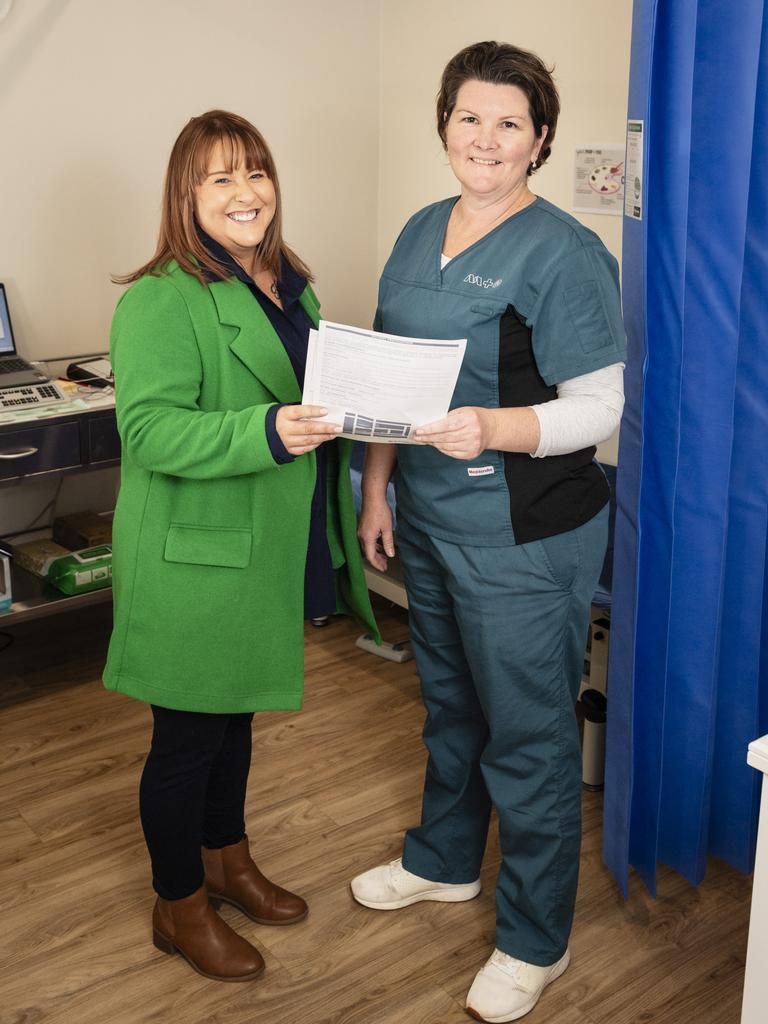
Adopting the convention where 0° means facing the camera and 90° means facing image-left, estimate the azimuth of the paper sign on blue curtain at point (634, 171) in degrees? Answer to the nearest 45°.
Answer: approximately 45°

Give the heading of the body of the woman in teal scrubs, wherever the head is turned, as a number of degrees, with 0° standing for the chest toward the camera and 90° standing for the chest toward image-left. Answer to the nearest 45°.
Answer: approximately 45°

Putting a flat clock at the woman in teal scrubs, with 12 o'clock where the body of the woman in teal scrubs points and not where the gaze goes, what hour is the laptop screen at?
The laptop screen is roughly at 3 o'clock from the woman in teal scrubs.
